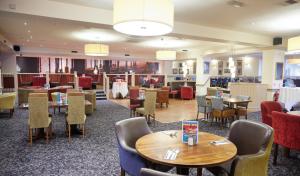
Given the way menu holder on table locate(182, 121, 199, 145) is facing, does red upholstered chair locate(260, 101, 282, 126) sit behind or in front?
behind

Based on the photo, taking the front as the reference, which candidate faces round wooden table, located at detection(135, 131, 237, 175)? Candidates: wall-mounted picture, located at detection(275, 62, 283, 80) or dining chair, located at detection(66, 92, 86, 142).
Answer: the wall-mounted picture

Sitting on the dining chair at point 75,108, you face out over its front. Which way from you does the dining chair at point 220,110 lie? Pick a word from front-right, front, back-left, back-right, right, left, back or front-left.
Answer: right

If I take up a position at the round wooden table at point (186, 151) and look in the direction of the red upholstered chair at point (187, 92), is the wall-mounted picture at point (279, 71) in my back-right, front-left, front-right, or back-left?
front-right

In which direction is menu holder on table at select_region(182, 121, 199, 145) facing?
toward the camera

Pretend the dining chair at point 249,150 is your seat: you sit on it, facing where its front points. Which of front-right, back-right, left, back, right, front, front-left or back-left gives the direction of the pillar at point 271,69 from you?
back-right

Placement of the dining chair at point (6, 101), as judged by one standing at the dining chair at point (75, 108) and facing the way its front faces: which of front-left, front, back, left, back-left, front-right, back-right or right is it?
front-left

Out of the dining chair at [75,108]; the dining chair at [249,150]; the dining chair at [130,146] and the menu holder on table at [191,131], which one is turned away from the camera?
the dining chair at [75,108]

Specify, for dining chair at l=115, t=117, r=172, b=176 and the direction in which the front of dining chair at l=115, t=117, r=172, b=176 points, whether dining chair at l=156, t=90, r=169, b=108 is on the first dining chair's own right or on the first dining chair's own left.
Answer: on the first dining chair's own left

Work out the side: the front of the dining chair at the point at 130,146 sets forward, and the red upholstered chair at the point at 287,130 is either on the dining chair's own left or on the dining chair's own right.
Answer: on the dining chair's own left

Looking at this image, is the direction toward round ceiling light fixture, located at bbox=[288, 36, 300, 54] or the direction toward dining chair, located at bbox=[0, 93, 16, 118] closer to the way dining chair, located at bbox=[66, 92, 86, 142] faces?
the dining chair
